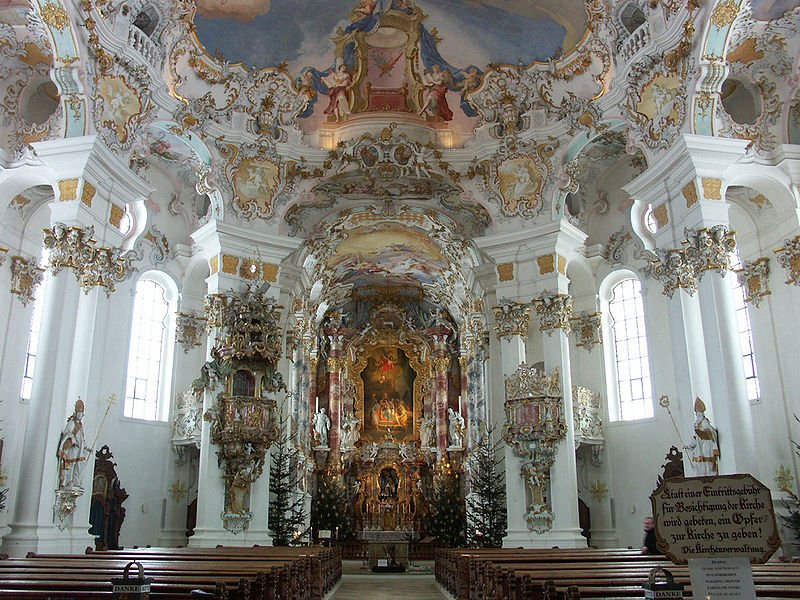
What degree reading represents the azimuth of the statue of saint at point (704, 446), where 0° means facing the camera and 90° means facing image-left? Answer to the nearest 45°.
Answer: approximately 45°

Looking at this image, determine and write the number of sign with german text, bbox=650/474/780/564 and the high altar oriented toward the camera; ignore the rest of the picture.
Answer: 2

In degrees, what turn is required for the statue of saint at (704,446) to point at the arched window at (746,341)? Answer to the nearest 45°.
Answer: approximately 135° to its right

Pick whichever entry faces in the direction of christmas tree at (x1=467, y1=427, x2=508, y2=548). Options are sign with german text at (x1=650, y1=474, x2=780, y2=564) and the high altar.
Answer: the high altar

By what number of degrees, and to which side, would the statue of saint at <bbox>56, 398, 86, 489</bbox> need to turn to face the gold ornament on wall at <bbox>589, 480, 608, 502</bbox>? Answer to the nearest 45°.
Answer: approximately 45° to its left

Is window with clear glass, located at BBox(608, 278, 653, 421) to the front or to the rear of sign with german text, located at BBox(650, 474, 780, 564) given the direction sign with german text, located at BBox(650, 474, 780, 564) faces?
to the rear

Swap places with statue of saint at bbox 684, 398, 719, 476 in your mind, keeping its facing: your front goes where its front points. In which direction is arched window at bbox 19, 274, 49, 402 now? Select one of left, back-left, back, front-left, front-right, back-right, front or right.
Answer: front-right

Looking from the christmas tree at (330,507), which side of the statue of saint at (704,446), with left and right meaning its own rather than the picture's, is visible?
right

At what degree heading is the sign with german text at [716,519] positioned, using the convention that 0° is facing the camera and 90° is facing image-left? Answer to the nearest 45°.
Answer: approximately 0°

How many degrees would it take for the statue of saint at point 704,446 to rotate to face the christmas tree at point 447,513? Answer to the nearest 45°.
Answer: approximately 90° to its right

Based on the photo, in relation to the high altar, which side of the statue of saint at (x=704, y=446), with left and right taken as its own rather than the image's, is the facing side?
right

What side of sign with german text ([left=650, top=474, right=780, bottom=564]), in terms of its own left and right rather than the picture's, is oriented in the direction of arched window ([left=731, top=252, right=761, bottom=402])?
back

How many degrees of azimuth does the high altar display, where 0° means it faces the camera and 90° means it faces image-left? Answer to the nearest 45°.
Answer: approximately 0°

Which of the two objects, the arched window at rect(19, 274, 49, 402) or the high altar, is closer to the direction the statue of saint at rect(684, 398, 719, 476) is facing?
the arched window
